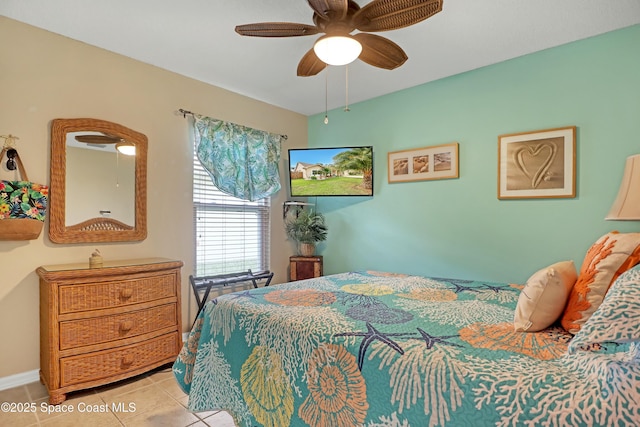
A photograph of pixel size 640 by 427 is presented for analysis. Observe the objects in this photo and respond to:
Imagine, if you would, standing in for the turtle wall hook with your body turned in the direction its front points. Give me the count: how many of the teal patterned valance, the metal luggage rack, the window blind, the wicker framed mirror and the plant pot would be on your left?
5

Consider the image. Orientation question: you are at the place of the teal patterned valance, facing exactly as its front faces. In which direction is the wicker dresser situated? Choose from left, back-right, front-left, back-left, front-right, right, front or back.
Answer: right

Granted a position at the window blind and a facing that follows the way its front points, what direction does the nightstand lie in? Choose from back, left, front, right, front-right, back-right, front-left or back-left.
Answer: front-left

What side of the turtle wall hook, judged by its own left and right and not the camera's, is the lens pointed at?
front

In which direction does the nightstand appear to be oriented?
toward the camera

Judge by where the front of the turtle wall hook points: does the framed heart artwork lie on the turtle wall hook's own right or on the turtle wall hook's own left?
on the turtle wall hook's own left

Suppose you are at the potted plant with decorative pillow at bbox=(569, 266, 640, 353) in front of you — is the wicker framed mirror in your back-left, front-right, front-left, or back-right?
front-right

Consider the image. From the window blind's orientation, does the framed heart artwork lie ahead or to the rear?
ahead

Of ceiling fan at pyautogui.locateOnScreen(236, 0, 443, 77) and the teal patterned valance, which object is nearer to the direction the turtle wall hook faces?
the ceiling fan

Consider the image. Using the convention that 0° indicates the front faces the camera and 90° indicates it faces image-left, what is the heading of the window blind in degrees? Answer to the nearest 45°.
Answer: approximately 315°

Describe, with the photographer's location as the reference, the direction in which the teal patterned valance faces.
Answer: facing the viewer and to the right of the viewer

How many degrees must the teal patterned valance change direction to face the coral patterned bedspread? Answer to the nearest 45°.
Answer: approximately 45° to its right
